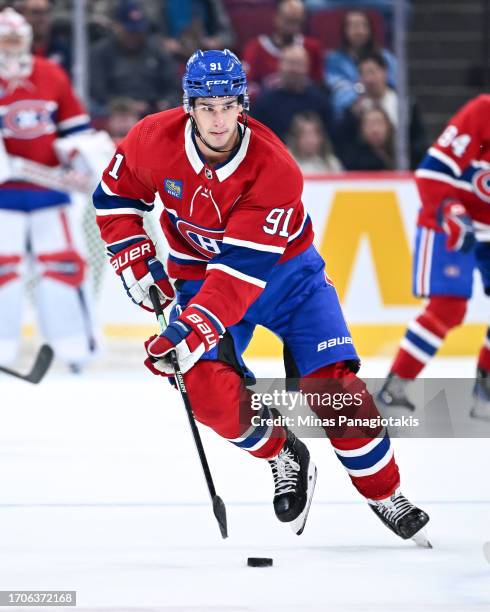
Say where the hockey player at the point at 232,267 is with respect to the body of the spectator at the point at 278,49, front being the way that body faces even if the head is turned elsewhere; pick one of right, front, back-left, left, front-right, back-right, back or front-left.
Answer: front

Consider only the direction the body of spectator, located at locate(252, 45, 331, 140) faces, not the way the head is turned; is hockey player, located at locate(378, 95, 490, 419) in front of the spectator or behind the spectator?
in front

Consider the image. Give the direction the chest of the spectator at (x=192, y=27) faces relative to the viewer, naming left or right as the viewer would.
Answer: facing the viewer

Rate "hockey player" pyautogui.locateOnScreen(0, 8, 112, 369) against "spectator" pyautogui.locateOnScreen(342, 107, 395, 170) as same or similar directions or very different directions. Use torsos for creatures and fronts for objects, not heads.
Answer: same or similar directions

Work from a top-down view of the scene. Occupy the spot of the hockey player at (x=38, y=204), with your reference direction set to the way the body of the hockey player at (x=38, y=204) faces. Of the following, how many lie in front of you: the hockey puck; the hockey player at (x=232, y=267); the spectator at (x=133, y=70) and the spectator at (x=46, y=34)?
2

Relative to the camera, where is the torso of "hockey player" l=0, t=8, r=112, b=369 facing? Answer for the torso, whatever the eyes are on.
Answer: toward the camera

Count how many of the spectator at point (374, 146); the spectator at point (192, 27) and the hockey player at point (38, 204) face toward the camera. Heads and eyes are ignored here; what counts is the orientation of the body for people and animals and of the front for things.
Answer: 3

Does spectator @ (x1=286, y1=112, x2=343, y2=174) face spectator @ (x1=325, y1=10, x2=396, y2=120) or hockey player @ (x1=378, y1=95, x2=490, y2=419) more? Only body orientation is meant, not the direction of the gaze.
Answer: the hockey player

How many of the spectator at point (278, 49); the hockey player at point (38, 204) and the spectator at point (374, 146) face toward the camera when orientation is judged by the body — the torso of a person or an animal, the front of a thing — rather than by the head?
3

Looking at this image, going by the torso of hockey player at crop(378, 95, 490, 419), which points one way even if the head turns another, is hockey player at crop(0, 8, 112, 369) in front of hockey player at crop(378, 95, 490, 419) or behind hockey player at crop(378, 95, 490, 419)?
behind
